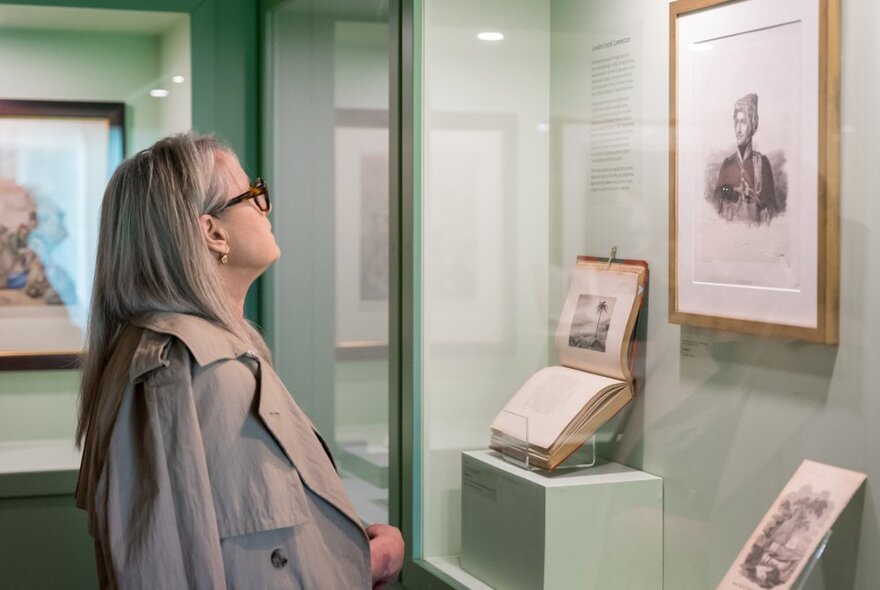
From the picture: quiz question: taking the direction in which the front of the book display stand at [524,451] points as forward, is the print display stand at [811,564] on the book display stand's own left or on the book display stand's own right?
on the book display stand's own left

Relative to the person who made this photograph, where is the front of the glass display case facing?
facing the viewer and to the left of the viewer

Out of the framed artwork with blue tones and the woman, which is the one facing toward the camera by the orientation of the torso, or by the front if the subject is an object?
the framed artwork with blue tones

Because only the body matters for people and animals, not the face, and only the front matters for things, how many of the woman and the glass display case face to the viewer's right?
1

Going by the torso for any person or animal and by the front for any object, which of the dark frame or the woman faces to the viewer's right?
the woman

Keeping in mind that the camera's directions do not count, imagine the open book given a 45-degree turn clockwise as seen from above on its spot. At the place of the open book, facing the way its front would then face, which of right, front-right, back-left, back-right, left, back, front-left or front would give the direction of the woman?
front-left

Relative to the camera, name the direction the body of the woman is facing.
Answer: to the viewer's right

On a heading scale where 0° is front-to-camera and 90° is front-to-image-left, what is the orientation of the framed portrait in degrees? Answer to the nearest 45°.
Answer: approximately 45°

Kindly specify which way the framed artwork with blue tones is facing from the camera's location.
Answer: facing the viewer

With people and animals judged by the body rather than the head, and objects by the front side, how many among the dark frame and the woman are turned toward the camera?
1

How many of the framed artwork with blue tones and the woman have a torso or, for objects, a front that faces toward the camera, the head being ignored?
1

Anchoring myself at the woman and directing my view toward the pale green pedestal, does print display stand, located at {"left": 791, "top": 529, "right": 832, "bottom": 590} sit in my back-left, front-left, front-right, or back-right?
front-right

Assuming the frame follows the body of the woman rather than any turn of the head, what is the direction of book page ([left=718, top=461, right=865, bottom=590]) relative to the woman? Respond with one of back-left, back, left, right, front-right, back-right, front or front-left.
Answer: front

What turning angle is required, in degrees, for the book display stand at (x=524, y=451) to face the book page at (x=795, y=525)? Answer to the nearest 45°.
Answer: approximately 90° to its left

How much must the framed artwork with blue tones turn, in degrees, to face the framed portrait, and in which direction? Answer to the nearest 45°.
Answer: approximately 45° to its left

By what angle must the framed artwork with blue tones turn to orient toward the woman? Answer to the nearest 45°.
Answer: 0° — it already faces them
